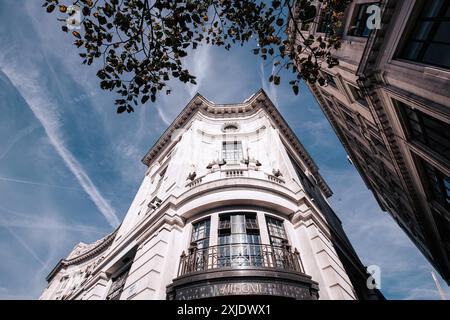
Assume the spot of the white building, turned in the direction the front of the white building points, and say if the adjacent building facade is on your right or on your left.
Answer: on your left

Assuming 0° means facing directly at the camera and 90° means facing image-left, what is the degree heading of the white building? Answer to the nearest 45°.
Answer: approximately 0°
